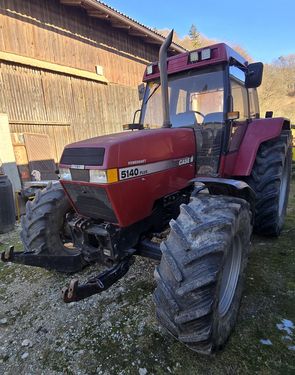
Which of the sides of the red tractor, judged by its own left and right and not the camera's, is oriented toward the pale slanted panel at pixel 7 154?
right

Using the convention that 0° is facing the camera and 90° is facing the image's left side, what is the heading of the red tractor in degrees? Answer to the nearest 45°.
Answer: approximately 45°

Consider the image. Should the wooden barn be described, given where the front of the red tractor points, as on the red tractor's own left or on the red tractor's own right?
on the red tractor's own right
